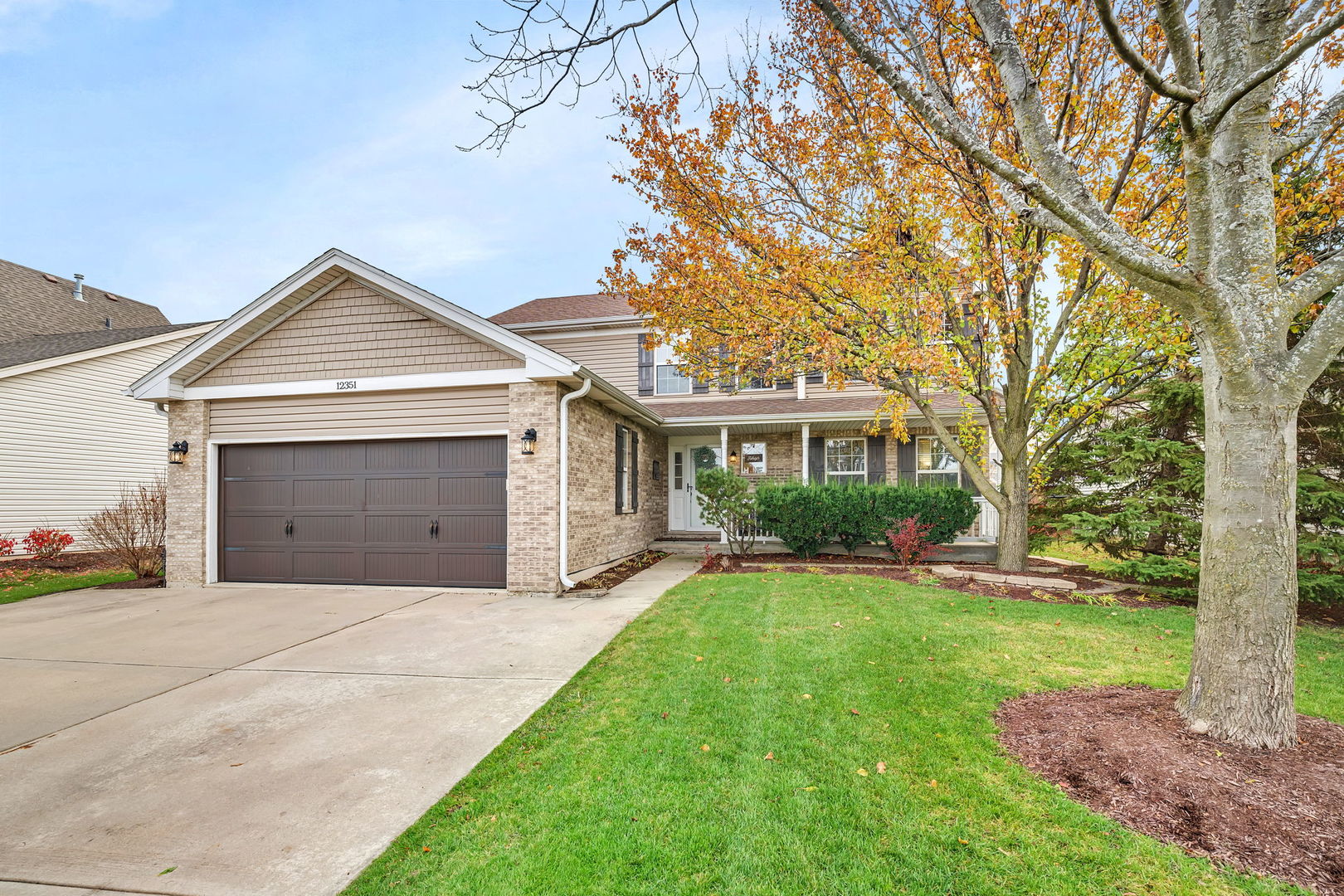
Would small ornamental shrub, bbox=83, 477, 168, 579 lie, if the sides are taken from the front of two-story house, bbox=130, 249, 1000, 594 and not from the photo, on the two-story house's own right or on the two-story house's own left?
on the two-story house's own right

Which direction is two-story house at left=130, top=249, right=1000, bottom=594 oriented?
toward the camera

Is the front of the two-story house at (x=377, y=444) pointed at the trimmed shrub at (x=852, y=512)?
no

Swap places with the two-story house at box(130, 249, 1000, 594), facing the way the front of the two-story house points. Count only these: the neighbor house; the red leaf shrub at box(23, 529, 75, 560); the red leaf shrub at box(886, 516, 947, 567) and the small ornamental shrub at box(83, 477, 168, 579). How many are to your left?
1

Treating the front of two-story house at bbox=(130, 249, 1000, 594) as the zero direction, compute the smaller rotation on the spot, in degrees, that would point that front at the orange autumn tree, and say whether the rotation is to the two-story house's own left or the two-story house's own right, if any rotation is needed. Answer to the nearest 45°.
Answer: approximately 90° to the two-story house's own left

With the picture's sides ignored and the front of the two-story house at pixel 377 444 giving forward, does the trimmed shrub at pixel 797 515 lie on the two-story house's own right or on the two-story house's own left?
on the two-story house's own left

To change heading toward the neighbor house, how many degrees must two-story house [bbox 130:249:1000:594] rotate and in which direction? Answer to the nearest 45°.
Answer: approximately 135° to its right

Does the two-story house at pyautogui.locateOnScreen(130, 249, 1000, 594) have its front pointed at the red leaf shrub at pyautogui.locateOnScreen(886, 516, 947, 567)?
no

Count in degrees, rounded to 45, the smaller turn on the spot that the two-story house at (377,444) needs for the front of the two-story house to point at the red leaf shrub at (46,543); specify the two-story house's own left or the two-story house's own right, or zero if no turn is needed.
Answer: approximately 135° to the two-story house's own right

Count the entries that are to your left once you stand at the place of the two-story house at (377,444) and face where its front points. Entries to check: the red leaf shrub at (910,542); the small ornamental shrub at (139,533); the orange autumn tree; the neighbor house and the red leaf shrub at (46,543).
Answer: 2
